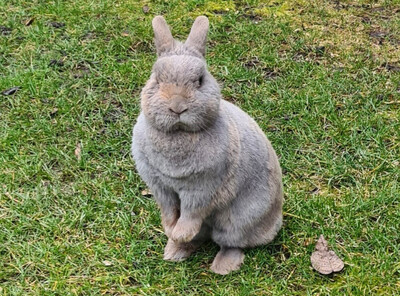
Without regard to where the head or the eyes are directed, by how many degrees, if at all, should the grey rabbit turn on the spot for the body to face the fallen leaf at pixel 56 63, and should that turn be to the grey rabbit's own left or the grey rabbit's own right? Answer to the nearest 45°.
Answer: approximately 90° to the grey rabbit's own right

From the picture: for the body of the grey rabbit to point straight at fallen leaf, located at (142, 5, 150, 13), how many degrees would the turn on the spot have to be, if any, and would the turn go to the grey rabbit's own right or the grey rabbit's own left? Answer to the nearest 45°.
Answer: approximately 135° to the grey rabbit's own right

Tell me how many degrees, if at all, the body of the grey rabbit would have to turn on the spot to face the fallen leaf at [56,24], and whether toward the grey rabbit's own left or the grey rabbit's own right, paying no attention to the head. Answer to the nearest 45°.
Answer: approximately 90° to the grey rabbit's own right

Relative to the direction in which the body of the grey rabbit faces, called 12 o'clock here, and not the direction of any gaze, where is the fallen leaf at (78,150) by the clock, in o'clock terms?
The fallen leaf is roughly at 3 o'clock from the grey rabbit.

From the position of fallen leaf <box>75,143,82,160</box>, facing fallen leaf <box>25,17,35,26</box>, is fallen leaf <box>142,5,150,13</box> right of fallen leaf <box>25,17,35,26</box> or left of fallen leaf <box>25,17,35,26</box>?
right

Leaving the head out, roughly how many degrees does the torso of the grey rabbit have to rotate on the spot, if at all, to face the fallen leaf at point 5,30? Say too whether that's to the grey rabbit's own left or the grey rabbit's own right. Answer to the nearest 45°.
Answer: approximately 90° to the grey rabbit's own right

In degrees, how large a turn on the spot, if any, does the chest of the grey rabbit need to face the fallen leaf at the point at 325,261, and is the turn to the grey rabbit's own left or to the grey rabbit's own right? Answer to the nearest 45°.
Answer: approximately 135° to the grey rabbit's own left

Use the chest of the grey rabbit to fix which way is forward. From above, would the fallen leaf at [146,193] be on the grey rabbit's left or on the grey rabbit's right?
on the grey rabbit's right

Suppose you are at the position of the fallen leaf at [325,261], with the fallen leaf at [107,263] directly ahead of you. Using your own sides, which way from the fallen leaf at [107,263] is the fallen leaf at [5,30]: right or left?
right

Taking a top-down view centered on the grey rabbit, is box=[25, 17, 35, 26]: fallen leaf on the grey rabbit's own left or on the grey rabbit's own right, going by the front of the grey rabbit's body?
on the grey rabbit's own right

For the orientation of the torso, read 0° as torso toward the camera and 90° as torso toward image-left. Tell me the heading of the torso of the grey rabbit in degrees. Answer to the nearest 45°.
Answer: approximately 45°
